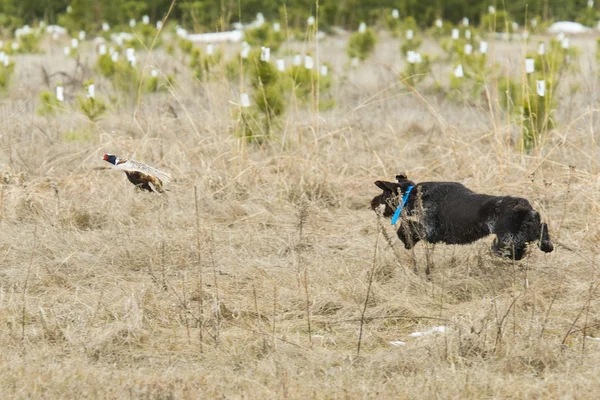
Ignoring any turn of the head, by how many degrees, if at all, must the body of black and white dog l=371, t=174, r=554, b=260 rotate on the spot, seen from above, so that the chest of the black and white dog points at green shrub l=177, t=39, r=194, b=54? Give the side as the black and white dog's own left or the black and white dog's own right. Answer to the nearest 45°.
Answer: approximately 45° to the black and white dog's own right

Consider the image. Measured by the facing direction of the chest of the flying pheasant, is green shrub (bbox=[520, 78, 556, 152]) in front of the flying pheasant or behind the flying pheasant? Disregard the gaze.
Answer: behind

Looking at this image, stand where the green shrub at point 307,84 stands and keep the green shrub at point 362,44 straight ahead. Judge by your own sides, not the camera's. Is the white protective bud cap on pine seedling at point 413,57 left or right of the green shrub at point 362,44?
right

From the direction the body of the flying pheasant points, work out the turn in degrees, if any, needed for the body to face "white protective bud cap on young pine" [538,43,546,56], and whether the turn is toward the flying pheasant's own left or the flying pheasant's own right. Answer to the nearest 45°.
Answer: approximately 135° to the flying pheasant's own right

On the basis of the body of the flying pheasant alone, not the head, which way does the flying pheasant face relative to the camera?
to the viewer's left

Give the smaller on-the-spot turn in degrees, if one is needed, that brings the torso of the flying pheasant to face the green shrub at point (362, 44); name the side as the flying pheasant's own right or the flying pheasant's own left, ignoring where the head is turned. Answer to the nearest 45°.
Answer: approximately 135° to the flying pheasant's own right

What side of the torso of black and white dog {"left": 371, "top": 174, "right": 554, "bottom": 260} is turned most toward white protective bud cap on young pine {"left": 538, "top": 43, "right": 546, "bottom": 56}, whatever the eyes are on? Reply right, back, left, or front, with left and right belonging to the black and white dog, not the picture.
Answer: right

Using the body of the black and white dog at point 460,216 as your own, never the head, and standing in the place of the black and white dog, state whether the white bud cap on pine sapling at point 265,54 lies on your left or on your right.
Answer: on your right

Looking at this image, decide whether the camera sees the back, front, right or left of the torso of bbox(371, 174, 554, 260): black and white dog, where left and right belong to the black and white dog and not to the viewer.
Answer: left

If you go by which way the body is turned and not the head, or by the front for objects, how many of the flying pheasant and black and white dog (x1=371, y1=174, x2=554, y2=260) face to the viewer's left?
2

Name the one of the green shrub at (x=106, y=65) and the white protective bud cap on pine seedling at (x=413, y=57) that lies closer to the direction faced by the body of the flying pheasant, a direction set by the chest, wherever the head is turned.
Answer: the green shrub

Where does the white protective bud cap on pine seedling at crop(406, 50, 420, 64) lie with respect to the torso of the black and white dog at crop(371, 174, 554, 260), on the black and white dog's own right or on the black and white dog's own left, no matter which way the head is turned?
on the black and white dog's own right
